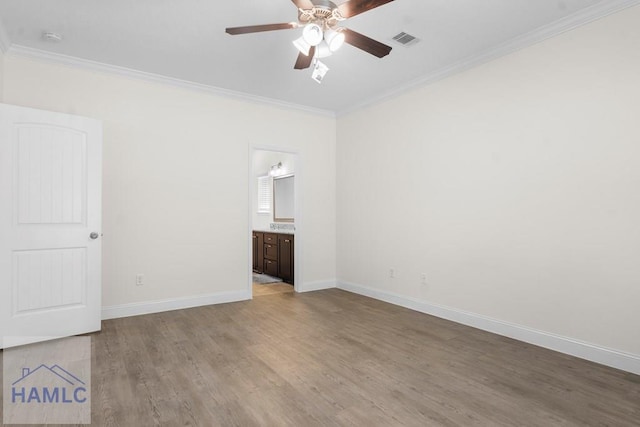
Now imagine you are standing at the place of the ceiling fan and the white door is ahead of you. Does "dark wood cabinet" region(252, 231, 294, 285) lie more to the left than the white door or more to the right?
right

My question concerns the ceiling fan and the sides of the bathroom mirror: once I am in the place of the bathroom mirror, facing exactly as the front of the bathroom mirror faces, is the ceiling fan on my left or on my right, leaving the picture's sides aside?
on my left

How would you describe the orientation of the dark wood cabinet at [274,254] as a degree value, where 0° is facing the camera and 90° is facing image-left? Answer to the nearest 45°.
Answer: approximately 45°

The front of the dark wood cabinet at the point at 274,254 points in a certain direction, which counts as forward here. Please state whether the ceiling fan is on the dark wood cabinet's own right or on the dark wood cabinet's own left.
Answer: on the dark wood cabinet's own left

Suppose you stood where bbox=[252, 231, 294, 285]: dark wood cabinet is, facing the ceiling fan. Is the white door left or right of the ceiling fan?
right

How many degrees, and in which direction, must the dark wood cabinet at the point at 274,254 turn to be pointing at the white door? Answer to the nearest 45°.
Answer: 0° — it already faces it

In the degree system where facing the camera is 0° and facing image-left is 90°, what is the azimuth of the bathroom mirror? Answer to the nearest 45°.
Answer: approximately 45°
